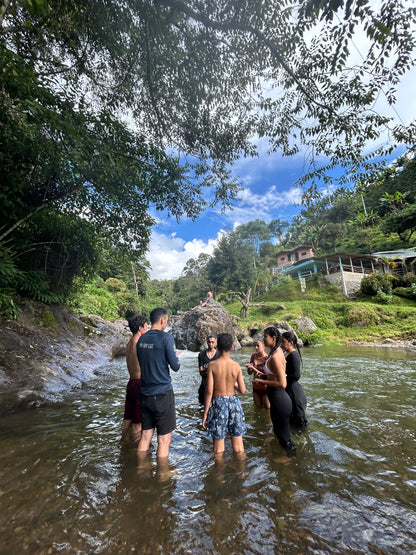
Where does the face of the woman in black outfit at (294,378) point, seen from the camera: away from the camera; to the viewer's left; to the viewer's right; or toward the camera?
to the viewer's left

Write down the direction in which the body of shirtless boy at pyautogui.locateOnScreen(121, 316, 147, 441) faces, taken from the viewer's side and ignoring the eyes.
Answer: to the viewer's right

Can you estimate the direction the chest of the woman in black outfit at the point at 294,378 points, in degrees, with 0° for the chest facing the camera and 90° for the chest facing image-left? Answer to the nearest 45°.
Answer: approximately 90°

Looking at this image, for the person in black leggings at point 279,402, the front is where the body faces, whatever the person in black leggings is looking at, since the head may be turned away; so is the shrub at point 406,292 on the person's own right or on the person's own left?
on the person's own right

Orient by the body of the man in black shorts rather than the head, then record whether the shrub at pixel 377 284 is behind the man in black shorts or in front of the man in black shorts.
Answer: in front

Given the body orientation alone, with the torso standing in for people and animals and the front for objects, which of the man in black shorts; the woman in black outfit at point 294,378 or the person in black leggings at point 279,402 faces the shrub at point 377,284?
the man in black shorts

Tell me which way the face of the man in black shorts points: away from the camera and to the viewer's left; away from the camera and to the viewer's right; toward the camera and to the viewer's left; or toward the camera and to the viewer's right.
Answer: away from the camera and to the viewer's right

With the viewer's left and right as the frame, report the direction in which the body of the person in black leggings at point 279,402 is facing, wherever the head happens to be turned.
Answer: facing to the left of the viewer

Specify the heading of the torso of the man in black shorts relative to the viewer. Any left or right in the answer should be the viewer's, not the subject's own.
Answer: facing away from the viewer and to the right of the viewer

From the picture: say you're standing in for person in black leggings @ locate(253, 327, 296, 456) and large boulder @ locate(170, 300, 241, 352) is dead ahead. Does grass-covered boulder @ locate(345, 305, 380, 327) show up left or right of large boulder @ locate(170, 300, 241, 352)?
right

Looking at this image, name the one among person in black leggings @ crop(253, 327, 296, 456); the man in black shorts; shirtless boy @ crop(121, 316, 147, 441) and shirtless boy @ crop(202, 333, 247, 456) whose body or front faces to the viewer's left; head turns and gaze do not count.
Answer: the person in black leggings

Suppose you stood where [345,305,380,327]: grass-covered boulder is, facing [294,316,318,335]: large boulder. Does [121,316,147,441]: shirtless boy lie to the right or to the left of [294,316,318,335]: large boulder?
left

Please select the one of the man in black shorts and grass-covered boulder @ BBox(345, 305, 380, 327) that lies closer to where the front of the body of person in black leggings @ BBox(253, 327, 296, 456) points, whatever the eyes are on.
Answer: the man in black shorts

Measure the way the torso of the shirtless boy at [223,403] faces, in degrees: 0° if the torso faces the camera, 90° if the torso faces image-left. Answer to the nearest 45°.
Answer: approximately 180°

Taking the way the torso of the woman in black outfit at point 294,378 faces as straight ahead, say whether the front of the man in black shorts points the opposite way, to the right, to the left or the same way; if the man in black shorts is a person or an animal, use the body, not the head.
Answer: to the right

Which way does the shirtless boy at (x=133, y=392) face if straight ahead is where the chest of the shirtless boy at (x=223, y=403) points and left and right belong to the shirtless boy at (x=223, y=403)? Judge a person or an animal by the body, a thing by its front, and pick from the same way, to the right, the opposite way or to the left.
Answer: to the right
